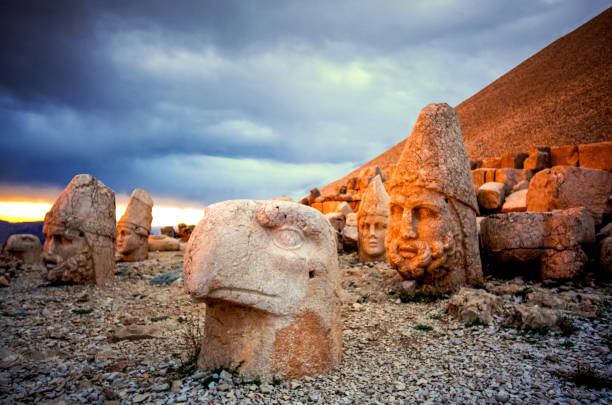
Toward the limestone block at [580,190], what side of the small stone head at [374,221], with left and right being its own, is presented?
left

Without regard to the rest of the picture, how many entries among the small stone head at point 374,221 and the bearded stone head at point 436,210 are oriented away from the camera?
0

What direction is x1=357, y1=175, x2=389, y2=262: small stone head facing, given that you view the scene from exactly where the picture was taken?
facing the viewer

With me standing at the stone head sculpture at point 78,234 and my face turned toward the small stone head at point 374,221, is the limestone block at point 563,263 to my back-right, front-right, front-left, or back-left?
front-right

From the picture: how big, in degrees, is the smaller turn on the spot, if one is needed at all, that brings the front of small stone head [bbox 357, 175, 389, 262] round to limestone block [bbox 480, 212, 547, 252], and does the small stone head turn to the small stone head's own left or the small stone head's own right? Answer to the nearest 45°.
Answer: approximately 45° to the small stone head's own left

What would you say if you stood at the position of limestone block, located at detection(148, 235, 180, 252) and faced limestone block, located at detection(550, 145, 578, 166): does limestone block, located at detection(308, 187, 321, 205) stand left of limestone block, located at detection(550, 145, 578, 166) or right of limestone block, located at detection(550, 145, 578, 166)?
left

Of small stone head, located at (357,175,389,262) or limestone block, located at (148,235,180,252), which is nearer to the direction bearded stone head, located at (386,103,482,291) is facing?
the limestone block

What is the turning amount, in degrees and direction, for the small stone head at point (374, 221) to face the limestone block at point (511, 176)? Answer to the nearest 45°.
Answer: approximately 135° to its left

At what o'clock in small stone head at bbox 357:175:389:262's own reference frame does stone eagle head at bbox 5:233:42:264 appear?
The stone eagle head is roughly at 3 o'clock from the small stone head.

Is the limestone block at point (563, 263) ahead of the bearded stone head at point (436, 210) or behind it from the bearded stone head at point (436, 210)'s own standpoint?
behind

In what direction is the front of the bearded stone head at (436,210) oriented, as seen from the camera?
facing the viewer and to the left of the viewer

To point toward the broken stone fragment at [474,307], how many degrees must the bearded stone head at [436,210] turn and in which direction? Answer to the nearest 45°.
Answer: approximately 45° to its left

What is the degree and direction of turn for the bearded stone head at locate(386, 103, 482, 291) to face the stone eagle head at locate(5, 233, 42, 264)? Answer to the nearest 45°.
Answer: approximately 45° to its right

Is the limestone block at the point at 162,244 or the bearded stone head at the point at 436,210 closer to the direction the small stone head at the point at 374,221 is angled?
the bearded stone head

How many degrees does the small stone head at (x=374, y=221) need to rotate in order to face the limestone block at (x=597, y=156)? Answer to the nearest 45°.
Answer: approximately 135° to its left

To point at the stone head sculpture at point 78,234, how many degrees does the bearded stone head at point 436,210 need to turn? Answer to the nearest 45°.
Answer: approximately 45° to its right
